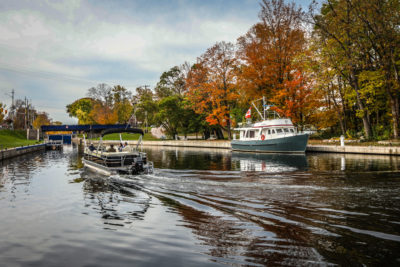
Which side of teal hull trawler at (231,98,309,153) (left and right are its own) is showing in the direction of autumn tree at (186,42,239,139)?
back

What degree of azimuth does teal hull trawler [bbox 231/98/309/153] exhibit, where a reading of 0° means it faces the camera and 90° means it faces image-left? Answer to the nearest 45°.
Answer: approximately 315°
